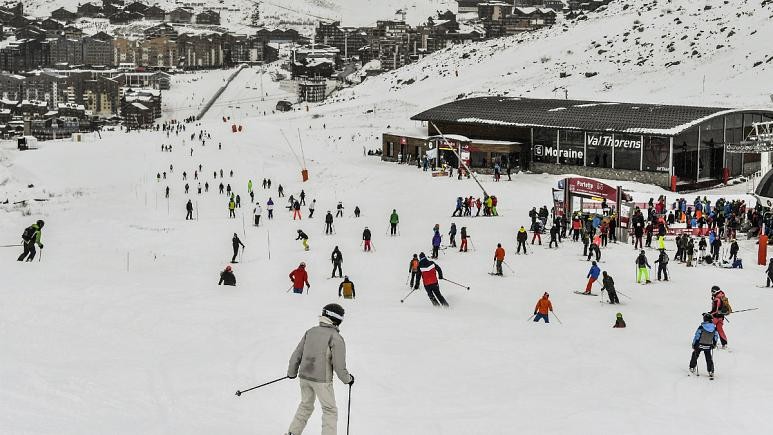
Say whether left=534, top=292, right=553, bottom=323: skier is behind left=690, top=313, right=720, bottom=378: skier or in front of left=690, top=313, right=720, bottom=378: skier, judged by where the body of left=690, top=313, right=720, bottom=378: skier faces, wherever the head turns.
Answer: in front

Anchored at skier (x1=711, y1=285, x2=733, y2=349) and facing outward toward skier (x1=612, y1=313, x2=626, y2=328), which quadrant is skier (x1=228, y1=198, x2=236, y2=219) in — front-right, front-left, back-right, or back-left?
front-right

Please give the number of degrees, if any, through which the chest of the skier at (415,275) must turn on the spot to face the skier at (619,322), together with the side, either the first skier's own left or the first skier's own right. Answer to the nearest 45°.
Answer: approximately 135° to the first skier's own right

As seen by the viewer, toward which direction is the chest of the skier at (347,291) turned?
away from the camera

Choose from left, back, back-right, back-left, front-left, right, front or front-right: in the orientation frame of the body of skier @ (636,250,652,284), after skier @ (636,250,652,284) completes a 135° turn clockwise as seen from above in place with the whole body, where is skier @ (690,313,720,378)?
front-right

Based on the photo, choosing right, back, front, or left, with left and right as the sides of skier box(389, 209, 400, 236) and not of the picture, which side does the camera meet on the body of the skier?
back

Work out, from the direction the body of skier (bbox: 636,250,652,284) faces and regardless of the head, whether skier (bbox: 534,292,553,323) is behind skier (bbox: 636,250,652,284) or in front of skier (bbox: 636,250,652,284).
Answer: behind

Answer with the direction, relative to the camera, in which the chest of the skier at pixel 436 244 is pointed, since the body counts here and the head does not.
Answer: away from the camera

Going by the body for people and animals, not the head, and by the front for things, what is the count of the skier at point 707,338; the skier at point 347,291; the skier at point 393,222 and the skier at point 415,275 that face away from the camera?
4

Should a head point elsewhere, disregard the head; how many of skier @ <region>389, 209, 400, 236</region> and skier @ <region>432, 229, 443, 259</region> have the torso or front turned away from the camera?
2

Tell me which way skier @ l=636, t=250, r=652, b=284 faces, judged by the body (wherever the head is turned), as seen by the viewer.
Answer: away from the camera

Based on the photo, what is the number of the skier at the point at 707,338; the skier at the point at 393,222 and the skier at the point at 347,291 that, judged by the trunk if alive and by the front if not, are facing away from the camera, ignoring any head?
3

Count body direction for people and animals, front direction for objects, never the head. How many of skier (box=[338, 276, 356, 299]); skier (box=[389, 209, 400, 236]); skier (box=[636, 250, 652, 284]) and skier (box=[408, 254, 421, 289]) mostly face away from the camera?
4

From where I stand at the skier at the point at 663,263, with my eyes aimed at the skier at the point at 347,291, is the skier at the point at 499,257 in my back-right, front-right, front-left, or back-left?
front-right

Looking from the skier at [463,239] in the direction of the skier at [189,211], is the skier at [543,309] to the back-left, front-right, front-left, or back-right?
back-left

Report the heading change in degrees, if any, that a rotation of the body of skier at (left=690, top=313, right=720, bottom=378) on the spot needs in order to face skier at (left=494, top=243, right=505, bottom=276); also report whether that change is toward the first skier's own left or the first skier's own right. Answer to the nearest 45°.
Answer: approximately 45° to the first skier's own left

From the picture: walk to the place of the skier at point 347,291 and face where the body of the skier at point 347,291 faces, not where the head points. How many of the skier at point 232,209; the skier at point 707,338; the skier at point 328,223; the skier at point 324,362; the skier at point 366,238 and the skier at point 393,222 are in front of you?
4

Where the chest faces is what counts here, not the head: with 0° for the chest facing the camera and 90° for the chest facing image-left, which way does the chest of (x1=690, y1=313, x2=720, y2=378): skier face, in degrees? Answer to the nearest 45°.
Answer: approximately 180°

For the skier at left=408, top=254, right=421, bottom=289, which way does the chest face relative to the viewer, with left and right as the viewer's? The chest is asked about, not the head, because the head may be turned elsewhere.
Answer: facing away from the viewer
